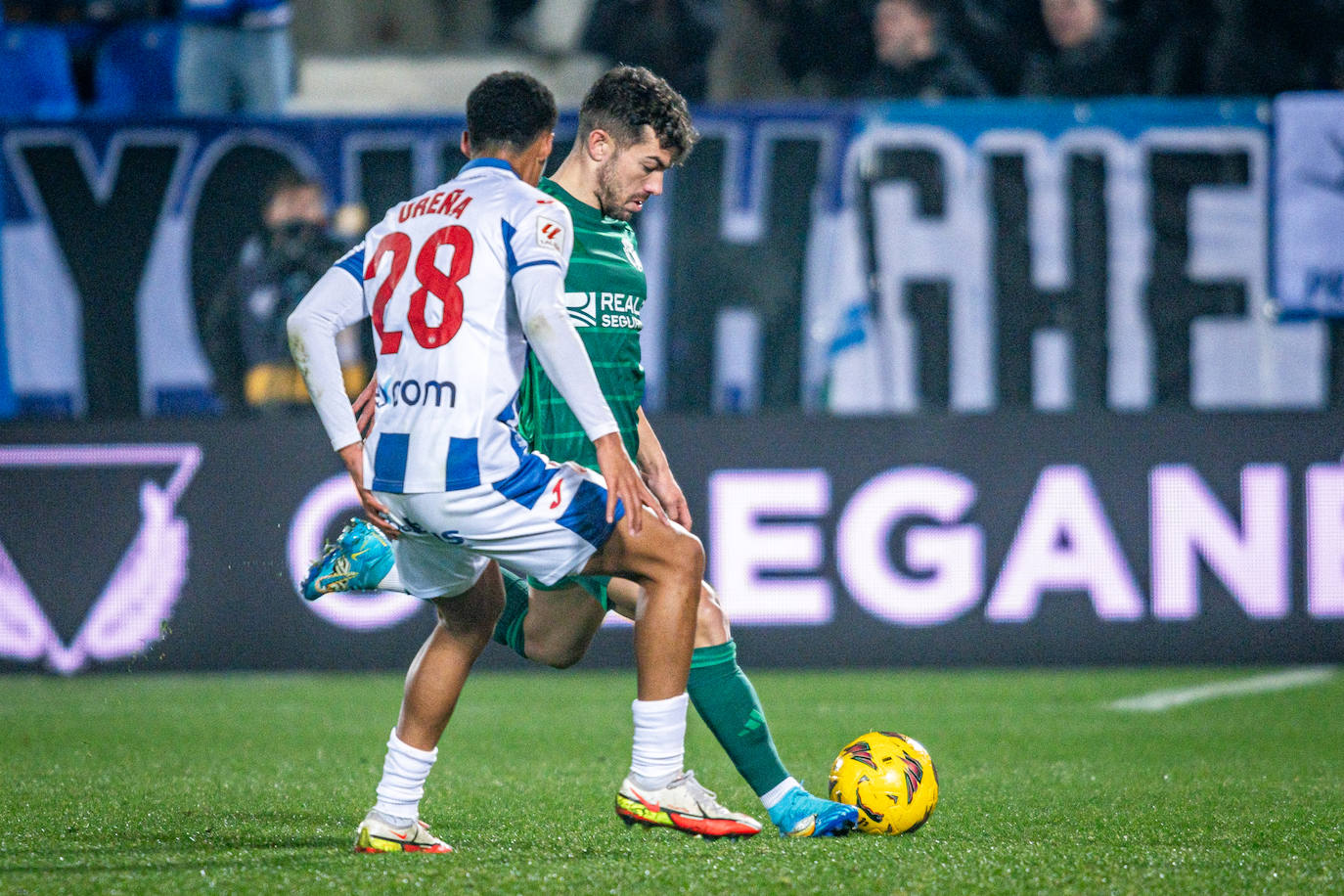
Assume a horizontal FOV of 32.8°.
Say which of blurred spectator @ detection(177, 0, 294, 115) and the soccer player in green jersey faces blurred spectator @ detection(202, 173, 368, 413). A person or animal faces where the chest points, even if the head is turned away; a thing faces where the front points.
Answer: blurred spectator @ detection(177, 0, 294, 115)

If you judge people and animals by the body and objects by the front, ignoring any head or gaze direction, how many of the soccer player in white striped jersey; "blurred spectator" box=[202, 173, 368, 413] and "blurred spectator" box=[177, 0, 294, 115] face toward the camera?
2

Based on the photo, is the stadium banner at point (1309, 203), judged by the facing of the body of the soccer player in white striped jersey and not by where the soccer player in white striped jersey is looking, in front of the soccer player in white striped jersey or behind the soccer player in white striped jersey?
in front

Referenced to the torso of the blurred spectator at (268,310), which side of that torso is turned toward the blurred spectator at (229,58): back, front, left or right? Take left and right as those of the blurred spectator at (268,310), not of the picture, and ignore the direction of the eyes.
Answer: back

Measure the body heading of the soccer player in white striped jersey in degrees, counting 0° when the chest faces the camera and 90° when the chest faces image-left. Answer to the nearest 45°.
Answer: approximately 225°

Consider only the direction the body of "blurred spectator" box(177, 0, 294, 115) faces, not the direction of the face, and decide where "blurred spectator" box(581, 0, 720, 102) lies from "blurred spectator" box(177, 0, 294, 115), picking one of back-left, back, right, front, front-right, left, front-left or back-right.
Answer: left

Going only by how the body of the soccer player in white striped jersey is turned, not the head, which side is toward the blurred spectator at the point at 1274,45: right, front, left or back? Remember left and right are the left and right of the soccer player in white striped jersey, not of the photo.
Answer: front

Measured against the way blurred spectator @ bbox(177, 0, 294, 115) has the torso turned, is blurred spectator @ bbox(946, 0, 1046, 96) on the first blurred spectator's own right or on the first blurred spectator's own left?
on the first blurred spectator's own left

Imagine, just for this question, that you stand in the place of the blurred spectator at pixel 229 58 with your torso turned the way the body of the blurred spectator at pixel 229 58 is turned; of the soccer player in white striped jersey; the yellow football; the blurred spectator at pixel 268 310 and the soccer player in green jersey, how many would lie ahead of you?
4

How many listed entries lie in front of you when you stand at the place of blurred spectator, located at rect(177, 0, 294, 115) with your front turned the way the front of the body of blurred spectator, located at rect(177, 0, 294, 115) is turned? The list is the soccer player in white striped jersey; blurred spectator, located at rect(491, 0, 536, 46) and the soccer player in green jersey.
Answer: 2

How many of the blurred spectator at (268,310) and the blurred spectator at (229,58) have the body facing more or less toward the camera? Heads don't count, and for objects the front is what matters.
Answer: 2

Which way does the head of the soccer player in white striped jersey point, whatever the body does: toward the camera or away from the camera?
away from the camera
